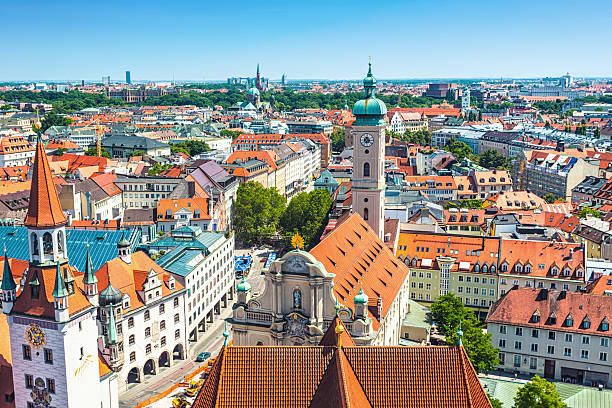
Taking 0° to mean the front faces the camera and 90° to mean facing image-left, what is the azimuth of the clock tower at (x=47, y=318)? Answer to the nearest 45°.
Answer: approximately 45°
